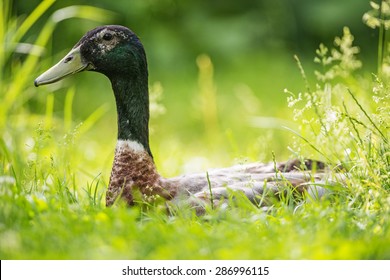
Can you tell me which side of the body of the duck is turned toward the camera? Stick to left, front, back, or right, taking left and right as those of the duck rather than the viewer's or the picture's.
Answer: left
